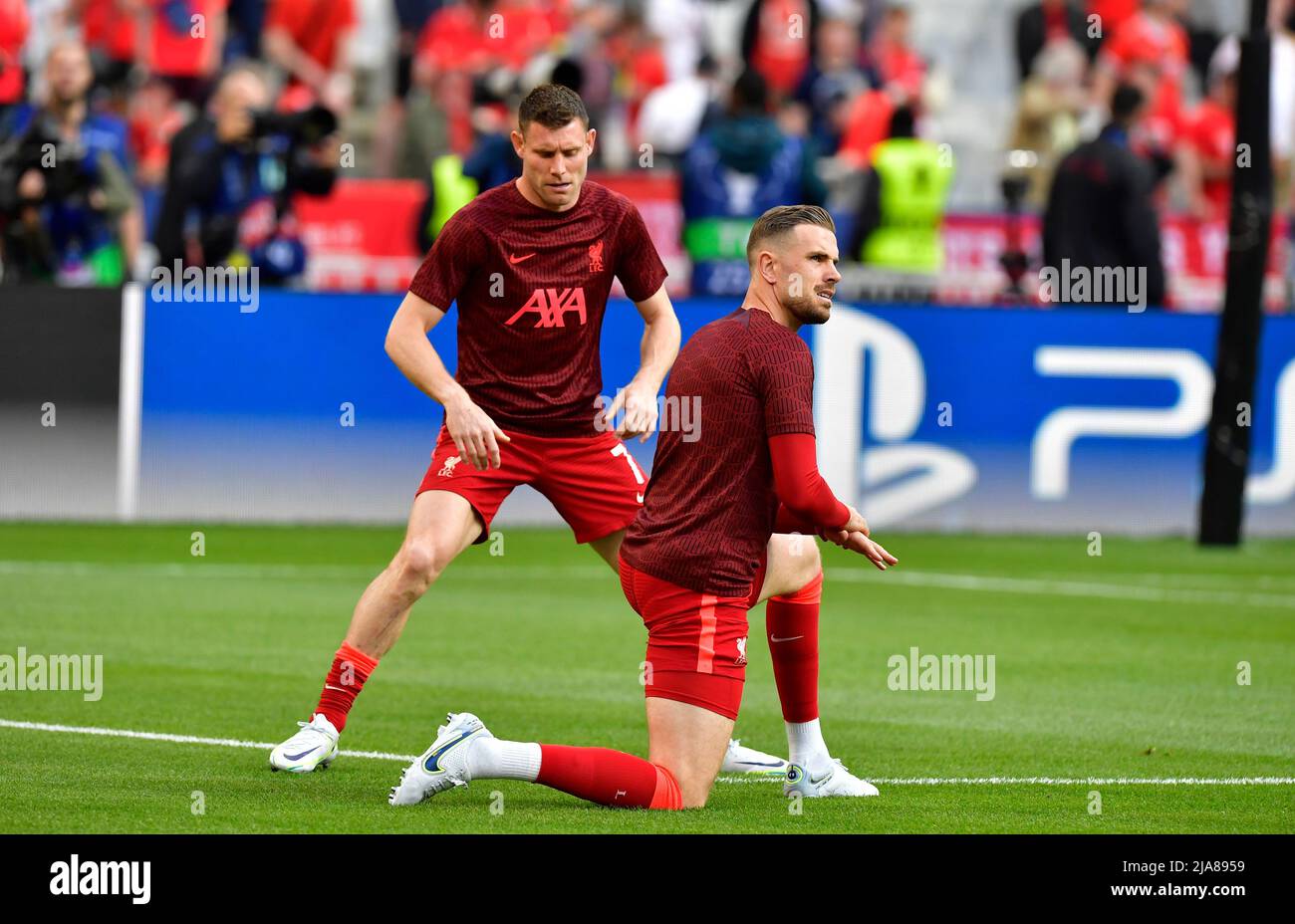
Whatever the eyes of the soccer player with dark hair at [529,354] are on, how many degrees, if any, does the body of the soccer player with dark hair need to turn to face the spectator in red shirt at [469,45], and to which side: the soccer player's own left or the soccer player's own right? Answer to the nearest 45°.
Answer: approximately 180°

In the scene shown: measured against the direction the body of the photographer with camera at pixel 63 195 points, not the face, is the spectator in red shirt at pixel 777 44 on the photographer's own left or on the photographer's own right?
on the photographer's own left

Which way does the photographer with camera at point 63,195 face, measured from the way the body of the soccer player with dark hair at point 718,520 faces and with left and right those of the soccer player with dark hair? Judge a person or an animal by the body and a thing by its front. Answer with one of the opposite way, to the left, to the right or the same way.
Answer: to the right

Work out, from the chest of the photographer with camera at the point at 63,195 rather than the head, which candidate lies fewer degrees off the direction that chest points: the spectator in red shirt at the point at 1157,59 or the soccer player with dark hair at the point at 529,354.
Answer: the soccer player with dark hair

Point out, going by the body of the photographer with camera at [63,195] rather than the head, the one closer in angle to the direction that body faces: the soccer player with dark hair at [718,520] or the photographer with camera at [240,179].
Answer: the soccer player with dark hair

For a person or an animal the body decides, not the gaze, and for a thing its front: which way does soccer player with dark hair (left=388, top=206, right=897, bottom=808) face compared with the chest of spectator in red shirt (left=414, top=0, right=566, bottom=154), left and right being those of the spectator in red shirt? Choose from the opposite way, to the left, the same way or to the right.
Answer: to the left

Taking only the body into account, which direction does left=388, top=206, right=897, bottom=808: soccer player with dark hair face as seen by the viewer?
to the viewer's right

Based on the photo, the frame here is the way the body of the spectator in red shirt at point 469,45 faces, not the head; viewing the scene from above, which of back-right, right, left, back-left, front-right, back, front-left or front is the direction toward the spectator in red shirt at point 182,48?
right

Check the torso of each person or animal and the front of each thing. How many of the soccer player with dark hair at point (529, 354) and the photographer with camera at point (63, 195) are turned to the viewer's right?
0

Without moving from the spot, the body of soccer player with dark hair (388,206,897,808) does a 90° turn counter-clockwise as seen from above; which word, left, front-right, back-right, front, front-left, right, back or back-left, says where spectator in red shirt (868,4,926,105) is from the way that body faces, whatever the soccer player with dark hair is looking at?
front
